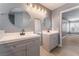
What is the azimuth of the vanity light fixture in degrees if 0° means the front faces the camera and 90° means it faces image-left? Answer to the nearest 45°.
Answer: approximately 315°

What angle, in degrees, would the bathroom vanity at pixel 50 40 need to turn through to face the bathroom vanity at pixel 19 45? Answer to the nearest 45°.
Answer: approximately 90° to its right

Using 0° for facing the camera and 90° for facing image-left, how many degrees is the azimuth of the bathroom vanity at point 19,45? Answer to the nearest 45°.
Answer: approximately 315°

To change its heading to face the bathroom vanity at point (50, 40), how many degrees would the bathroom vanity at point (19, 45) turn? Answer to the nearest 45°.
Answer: approximately 45° to its left
